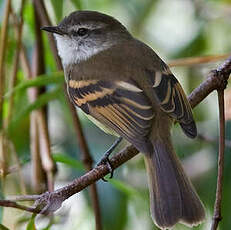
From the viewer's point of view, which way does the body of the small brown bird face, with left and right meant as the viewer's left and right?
facing away from the viewer and to the left of the viewer

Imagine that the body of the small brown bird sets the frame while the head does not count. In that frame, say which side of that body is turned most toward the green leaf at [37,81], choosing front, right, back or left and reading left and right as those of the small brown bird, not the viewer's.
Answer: front

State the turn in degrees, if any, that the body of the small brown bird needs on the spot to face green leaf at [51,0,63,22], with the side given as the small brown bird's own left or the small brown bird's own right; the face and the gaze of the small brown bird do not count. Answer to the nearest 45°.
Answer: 0° — it already faces it

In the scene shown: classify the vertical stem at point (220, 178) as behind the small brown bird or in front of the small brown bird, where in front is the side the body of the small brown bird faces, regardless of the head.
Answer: behind

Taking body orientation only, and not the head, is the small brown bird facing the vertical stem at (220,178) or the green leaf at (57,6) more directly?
the green leaf
